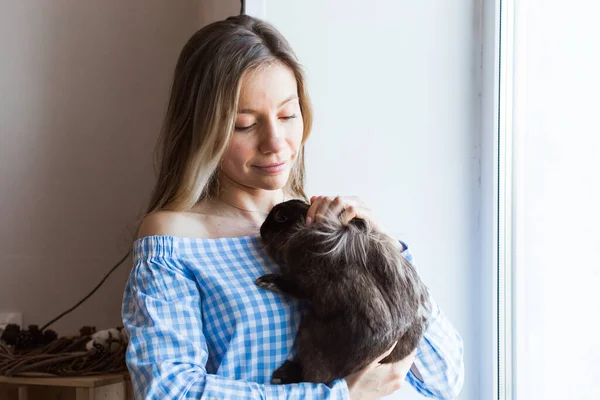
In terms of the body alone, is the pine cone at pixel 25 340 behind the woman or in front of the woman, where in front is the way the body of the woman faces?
behind

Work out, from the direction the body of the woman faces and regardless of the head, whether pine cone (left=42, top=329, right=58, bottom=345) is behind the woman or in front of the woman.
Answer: behind

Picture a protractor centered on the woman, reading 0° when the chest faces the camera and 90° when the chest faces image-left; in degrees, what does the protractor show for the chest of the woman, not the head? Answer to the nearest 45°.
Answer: approximately 315°
